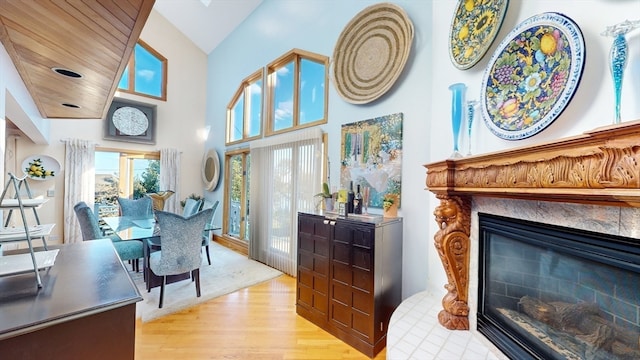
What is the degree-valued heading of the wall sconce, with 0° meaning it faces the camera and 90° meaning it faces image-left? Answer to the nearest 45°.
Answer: approximately 315°

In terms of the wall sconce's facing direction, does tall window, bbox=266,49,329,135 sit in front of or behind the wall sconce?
in front

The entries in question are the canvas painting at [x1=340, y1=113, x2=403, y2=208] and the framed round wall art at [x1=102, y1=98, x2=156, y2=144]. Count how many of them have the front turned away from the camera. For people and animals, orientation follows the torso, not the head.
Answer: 0

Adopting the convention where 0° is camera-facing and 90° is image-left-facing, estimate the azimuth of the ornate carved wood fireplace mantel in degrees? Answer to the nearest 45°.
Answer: approximately 45°

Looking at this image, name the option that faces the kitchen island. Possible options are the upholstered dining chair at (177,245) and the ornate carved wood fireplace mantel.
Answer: the ornate carved wood fireplace mantel

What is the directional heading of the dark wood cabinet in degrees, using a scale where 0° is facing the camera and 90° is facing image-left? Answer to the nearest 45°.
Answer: approximately 45°

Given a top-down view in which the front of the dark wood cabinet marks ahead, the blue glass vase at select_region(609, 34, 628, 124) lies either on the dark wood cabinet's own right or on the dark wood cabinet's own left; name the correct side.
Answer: on the dark wood cabinet's own left

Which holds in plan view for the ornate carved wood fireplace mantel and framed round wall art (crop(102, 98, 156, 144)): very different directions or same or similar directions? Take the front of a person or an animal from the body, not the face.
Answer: very different directions

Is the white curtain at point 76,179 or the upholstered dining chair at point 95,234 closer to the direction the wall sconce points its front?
the upholstered dining chair

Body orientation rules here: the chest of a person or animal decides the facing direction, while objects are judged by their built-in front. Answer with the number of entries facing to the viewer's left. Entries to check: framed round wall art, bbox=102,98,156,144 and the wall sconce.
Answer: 0

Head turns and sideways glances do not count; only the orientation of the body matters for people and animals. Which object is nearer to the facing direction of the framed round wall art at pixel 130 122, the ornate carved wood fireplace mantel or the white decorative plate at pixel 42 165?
the ornate carved wood fireplace mantel

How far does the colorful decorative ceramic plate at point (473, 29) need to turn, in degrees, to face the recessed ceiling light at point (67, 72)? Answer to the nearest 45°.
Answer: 0° — it already faces it
